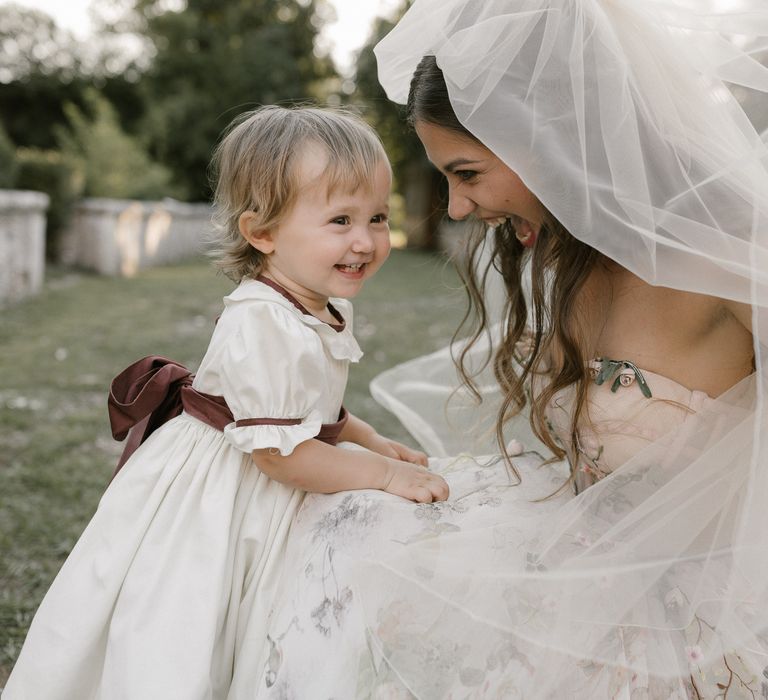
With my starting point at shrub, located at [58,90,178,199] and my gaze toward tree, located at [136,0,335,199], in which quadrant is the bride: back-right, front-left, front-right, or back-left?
back-right

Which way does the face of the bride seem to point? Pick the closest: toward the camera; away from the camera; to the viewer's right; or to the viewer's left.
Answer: to the viewer's left

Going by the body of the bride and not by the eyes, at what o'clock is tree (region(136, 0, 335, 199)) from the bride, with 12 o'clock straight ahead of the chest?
The tree is roughly at 2 o'clock from the bride.

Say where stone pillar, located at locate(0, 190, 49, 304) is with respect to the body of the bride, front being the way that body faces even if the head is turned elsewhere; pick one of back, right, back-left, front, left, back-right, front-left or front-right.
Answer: front-right

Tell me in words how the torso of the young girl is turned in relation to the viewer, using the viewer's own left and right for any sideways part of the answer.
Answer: facing to the right of the viewer

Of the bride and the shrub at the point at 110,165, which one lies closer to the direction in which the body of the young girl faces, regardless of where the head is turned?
the bride

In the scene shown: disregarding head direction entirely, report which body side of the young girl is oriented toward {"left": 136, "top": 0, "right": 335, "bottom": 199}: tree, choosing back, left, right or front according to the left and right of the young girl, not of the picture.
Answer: left

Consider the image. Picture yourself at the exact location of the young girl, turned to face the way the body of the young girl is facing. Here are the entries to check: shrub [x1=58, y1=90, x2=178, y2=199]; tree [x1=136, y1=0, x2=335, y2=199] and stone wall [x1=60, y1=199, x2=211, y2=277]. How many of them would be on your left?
3

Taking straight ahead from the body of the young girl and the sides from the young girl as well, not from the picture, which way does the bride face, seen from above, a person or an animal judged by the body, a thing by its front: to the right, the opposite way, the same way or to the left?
the opposite way

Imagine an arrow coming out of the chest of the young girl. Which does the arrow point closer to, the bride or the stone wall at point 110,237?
the bride

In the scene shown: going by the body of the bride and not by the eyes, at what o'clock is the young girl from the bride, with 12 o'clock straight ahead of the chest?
The young girl is roughly at 12 o'clock from the bride.

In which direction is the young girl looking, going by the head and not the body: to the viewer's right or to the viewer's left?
to the viewer's right

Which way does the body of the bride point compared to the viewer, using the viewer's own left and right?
facing to the left of the viewer

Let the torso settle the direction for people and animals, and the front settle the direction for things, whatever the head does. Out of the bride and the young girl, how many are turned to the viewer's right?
1

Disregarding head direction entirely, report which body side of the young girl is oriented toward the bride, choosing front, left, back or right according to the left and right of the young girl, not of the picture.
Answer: front
